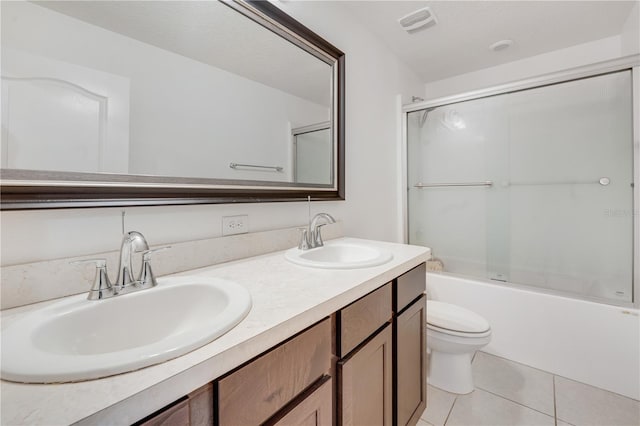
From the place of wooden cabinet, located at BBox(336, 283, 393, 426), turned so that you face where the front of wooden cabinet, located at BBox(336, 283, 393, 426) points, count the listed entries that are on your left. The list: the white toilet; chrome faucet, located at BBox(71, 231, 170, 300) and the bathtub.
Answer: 2

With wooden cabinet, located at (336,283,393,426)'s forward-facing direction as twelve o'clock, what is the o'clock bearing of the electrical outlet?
The electrical outlet is roughly at 5 o'clock from the wooden cabinet.

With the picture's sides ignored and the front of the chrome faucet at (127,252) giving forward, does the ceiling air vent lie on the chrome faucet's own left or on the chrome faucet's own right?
on the chrome faucet's own left

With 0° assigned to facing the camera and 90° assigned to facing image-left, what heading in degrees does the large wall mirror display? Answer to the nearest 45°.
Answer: approximately 315°

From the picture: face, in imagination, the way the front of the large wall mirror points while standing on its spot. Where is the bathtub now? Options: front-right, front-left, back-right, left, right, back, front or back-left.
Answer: front-left

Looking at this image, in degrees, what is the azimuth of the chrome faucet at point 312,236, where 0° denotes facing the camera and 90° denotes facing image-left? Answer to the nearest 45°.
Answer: approximately 315°

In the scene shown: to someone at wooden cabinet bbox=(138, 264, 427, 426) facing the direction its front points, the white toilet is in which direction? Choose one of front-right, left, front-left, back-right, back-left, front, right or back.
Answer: left

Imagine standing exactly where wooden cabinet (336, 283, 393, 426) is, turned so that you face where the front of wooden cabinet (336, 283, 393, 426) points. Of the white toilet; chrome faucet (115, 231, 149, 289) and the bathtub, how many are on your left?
2

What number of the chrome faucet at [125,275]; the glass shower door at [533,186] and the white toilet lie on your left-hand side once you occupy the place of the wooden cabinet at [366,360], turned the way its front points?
2

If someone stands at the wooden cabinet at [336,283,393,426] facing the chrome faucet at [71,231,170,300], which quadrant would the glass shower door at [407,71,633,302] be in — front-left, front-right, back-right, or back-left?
back-right

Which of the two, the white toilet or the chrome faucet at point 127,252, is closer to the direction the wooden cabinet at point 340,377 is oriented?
the white toilet
